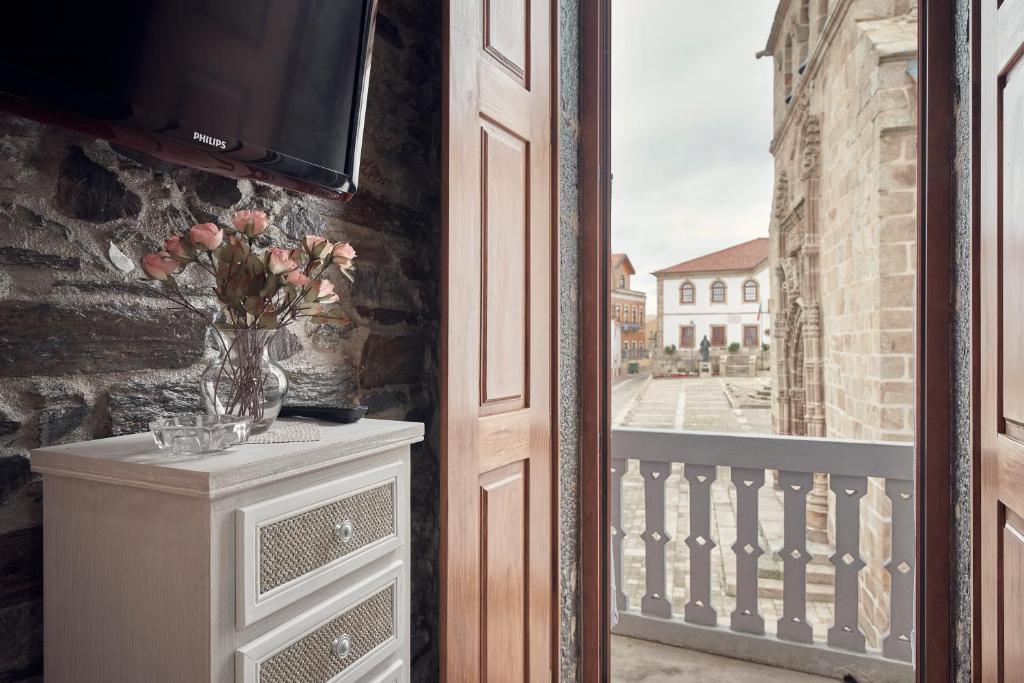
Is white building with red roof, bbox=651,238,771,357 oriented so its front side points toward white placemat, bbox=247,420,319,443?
yes

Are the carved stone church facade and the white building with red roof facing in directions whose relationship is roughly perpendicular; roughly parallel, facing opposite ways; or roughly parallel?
roughly perpendicular

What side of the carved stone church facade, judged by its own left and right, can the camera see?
left

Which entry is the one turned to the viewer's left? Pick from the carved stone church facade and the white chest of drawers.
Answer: the carved stone church facade

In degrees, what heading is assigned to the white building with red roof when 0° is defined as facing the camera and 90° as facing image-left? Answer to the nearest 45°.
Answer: approximately 0°

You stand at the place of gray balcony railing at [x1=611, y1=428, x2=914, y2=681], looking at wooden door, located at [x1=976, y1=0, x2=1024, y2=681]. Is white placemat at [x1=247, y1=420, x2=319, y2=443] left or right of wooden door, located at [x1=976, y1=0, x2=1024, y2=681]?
right

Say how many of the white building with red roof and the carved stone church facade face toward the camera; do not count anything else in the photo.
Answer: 1

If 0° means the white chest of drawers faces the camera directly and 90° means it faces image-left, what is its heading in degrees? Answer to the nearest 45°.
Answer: approximately 315°
